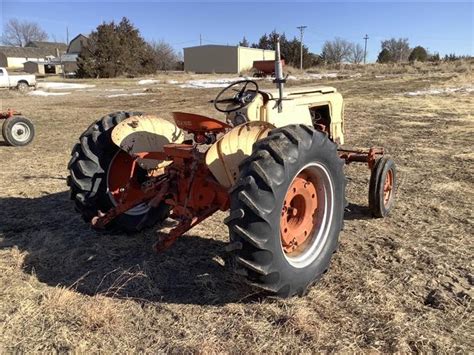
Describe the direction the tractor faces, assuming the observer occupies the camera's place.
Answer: facing away from the viewer and to the right of the viewer

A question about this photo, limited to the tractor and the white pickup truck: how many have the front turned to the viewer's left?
1

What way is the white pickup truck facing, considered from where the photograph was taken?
facing to the left of the viewer

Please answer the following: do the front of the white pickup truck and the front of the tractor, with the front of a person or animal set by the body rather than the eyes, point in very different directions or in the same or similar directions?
very different directions

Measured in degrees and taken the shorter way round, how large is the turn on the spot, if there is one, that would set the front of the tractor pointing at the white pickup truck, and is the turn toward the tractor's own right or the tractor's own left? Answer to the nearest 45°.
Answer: approximately 90° to the tractor's own left
